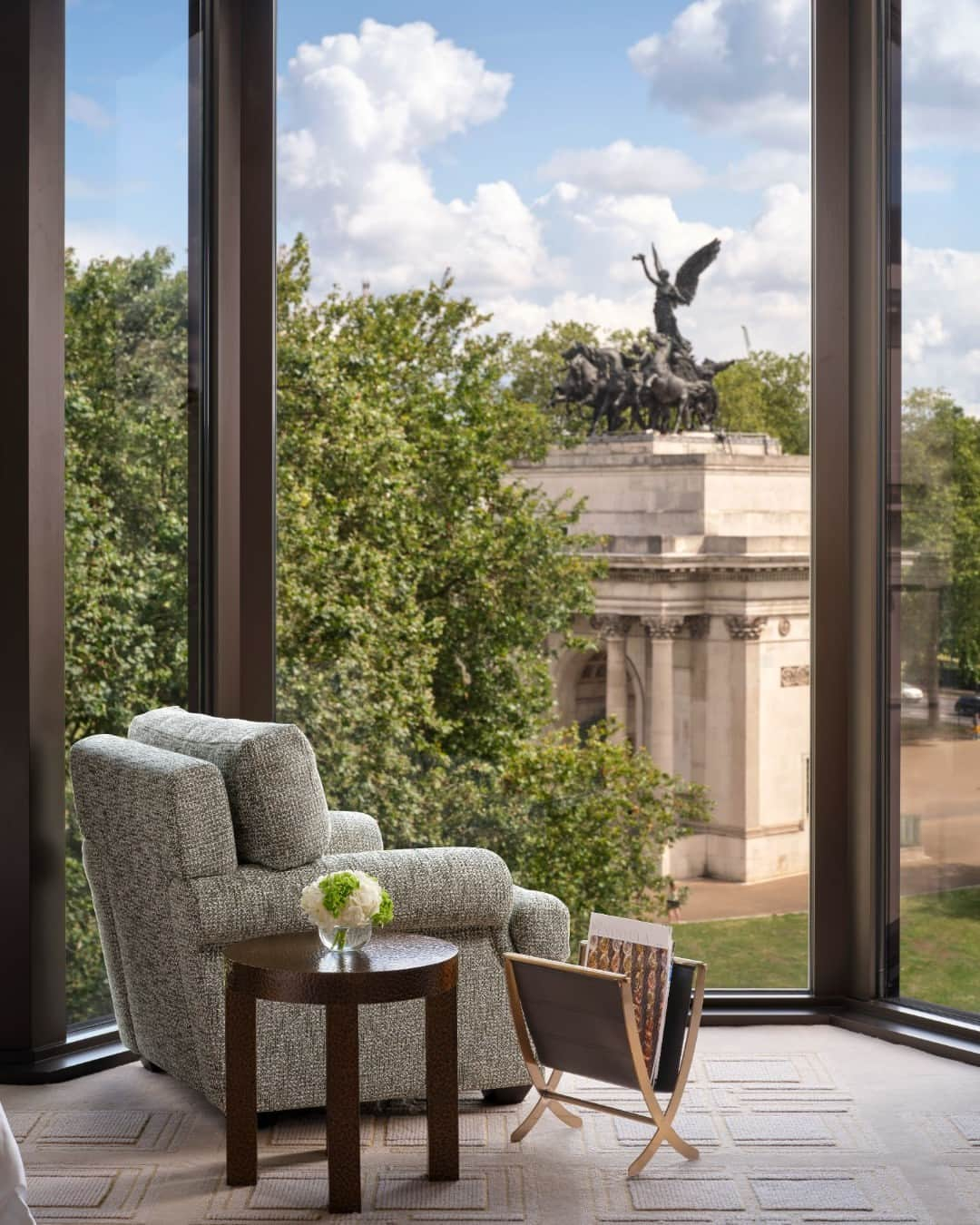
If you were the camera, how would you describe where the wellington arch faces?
facing the viewer and to the left of the viewer

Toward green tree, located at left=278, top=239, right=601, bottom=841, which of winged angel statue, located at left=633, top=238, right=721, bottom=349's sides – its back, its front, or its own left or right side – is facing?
front

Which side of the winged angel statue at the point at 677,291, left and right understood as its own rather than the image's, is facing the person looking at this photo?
left

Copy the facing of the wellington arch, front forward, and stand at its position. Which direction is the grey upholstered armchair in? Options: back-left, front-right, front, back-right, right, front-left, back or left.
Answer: front

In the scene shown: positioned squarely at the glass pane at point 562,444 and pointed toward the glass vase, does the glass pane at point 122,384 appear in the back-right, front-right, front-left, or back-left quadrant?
front-right

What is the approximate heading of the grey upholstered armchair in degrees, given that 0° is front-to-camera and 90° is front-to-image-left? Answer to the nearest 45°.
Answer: approximately 225°

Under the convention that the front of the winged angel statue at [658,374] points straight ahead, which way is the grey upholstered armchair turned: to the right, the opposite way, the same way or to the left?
the opposite way

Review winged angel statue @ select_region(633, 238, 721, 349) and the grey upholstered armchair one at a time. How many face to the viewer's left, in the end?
1

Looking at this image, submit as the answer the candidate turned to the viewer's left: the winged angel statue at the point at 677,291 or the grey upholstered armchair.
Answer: the winged angel statue
